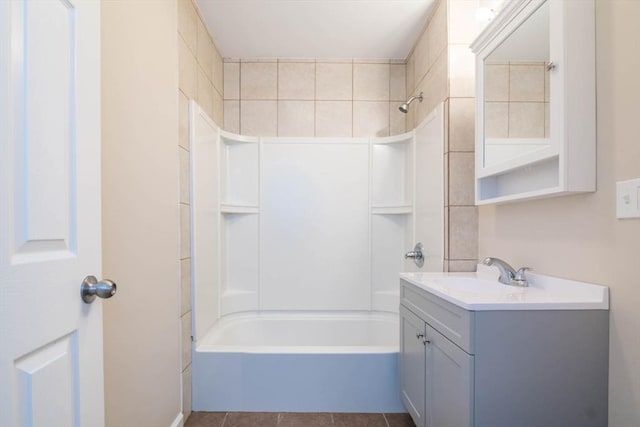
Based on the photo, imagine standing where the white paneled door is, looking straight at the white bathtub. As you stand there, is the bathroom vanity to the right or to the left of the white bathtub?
right

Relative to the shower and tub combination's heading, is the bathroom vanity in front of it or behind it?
in front

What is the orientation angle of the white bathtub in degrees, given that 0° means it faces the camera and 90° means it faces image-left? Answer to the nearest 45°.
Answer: approximately 0°

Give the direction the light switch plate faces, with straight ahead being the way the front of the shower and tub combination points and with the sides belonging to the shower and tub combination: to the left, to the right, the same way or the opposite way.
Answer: to the right

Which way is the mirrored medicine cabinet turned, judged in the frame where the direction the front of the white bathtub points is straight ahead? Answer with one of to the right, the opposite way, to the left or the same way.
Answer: to the right

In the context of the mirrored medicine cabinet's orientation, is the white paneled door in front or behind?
in front
